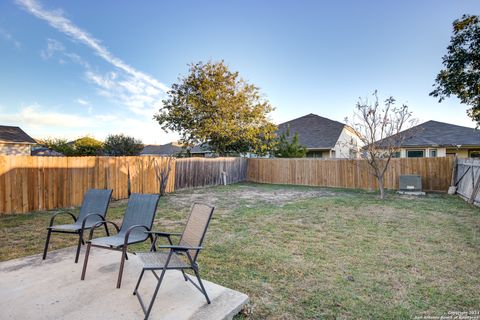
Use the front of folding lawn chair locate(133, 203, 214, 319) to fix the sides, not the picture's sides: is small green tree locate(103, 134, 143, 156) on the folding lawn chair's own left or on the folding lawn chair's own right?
on the folding lawn chair's own right

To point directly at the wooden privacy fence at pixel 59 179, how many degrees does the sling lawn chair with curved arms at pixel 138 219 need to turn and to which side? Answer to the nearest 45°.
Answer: approximately 135° to its right

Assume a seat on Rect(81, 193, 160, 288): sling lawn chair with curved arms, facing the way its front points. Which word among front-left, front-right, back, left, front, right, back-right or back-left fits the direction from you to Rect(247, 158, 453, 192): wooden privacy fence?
back

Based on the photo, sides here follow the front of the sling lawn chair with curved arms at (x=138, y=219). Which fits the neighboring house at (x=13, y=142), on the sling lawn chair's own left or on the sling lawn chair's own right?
on the sling lawn chair's own right

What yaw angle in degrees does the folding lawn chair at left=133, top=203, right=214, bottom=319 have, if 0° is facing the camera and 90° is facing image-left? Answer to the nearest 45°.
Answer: approximately 45°

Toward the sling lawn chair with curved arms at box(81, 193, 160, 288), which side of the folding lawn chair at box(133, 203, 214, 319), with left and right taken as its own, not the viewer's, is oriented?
right

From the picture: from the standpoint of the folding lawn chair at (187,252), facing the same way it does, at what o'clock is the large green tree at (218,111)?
The large green tree is roughly at 5 o'clock from the folding lawn chair.
